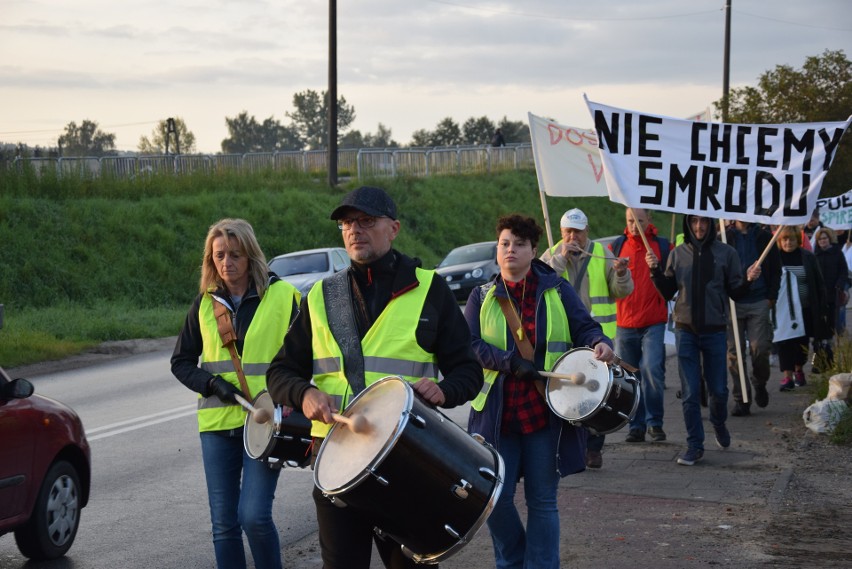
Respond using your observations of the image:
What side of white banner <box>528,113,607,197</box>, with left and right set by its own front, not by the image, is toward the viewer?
front

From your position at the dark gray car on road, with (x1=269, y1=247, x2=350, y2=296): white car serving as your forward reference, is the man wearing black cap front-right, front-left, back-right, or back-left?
front-left

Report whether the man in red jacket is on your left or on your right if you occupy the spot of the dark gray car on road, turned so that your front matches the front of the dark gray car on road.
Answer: on your left

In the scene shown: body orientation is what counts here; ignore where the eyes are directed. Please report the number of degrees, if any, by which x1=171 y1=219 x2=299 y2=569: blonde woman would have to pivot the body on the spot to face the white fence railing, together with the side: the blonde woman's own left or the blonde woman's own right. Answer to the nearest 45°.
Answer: approximately 180°

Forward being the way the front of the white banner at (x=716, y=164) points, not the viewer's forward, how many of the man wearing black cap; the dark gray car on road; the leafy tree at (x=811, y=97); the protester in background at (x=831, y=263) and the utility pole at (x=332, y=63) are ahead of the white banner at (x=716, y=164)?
1

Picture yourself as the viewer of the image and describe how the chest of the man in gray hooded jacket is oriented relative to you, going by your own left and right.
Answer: facing the viewer

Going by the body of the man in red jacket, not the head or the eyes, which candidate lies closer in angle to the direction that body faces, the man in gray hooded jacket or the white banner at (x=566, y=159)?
the man in gray hooded jacket

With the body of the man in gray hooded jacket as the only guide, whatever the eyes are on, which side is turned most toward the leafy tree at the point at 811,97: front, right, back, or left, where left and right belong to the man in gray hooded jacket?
back

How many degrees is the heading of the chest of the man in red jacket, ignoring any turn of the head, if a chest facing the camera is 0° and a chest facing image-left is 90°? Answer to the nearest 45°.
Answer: approximately 0°

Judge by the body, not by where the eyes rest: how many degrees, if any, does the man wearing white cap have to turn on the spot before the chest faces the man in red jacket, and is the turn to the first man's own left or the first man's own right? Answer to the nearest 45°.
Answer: approximately 135° to the first man's own left

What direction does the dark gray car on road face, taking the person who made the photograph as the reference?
facing the viewer and to the left of the viewer

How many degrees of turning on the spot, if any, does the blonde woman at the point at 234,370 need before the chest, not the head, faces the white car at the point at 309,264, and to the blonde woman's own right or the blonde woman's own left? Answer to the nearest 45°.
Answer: approximately 180°

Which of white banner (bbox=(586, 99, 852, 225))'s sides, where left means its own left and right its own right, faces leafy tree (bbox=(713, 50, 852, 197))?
back

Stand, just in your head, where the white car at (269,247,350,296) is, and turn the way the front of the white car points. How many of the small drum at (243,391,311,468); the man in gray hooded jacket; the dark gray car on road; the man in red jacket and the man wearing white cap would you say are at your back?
1
